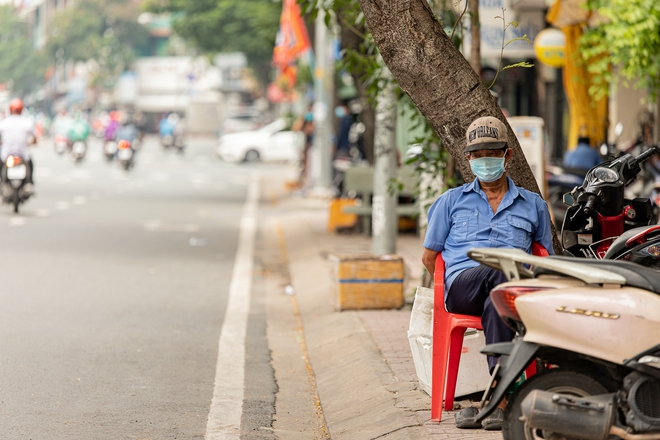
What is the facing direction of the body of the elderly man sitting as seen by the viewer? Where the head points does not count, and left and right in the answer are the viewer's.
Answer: facing the viewer

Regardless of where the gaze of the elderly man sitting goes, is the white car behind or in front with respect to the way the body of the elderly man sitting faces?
behind

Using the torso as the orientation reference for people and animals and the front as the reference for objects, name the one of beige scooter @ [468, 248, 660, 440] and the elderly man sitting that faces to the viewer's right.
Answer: the beige scooter

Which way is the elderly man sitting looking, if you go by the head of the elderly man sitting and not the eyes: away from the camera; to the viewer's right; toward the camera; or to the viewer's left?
toward the camera

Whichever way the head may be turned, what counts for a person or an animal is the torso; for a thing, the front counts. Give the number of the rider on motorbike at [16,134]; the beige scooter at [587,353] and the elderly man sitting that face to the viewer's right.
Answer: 1

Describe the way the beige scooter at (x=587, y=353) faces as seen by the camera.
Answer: facing to the right of the viewer

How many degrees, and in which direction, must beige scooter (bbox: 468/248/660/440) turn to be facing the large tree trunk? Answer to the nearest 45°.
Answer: approximately 135° to its left

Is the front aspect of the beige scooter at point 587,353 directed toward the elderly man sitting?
no

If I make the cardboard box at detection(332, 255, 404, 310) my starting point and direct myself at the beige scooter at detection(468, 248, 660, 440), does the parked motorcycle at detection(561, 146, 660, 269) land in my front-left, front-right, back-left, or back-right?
front-left
